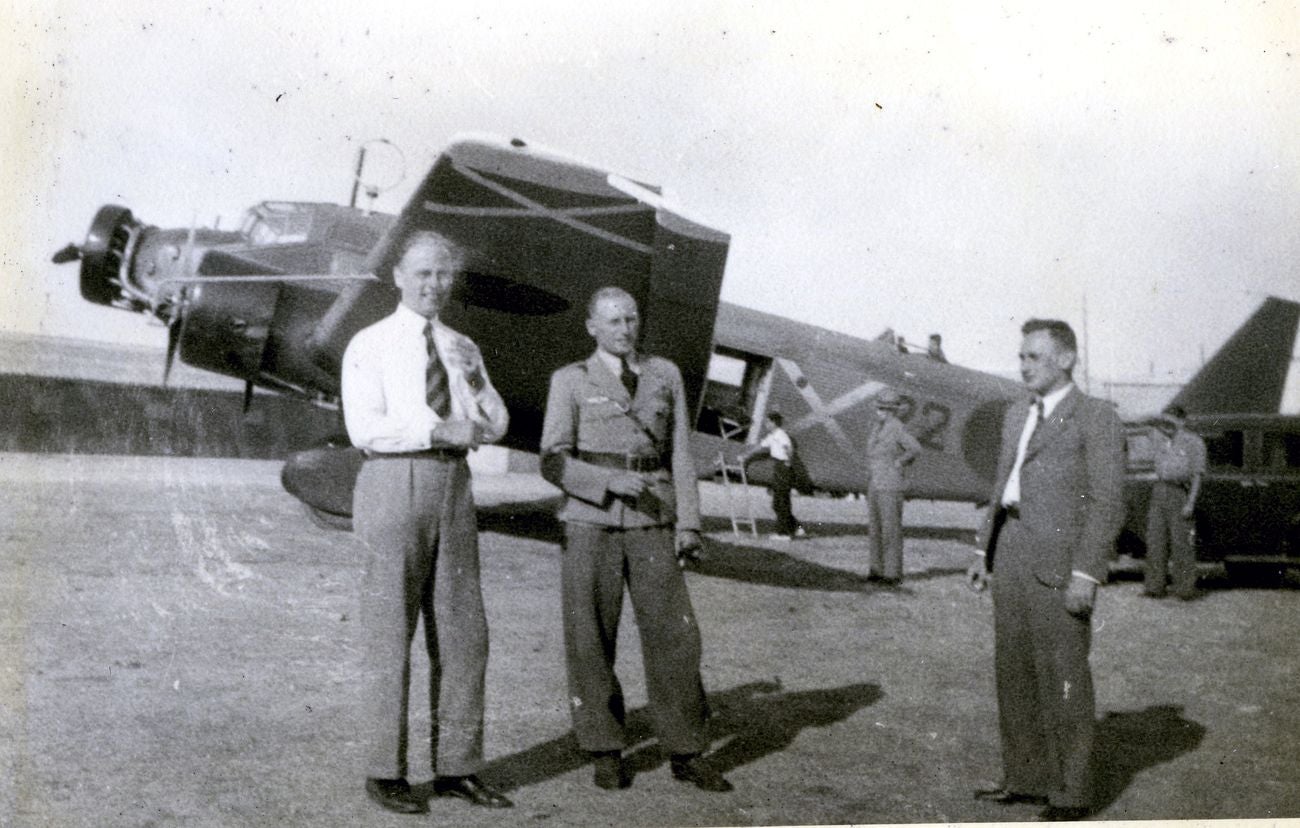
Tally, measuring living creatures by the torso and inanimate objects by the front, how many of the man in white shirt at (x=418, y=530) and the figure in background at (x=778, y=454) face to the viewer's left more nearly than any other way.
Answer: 1

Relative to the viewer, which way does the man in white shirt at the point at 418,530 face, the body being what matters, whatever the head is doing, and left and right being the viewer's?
facing the viewer and to the right of the viewer

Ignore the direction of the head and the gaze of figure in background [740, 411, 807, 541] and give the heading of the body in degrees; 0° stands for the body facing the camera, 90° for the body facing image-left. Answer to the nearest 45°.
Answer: approximately 90°

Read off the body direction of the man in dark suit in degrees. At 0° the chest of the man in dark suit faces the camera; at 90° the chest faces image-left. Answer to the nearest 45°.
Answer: approximately 45°

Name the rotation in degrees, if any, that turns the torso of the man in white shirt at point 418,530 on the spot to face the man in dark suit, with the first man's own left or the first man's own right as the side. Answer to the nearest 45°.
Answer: approximately 45° to the first man's own left

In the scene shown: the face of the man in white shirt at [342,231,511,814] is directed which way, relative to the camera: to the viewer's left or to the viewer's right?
to the viewer's right

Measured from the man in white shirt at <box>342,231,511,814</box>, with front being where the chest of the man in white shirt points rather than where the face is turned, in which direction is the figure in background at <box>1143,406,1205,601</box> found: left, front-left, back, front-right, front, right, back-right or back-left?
left

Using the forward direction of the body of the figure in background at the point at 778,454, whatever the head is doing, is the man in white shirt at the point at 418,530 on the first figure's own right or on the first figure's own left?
on the first figure's own left

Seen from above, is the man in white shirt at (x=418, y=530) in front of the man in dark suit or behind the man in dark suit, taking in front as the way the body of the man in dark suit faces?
in front

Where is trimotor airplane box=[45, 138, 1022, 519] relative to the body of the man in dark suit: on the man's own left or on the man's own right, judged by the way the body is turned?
on the man's own right

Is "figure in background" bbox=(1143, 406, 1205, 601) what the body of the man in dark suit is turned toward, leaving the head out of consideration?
no

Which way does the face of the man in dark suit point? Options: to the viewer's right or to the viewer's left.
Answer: to the viewer's left
